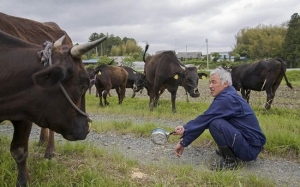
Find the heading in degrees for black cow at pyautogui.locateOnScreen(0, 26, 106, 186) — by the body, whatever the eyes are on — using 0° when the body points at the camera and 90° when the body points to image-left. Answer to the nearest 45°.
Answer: approximately 270°

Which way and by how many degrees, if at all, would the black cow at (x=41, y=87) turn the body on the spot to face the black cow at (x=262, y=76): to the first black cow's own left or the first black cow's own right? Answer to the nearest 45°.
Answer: approximately 45° to the first black cow's own left

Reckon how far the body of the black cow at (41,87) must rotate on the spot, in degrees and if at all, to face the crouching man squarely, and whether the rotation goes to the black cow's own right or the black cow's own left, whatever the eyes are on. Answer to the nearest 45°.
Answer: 0° — it already faces them

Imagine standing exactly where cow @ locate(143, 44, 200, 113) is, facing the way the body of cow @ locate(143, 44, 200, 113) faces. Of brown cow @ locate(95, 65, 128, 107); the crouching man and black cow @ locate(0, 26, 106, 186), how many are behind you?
1

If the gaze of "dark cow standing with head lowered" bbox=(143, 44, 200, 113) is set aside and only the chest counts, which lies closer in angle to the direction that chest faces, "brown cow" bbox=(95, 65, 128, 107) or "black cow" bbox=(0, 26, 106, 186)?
the black cow

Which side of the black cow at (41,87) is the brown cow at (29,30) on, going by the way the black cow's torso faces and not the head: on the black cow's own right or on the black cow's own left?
on the black cow's own left

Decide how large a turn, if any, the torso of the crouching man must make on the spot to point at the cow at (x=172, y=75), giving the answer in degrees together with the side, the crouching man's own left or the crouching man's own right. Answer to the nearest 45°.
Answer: approximately 90° to the crouching man's own right

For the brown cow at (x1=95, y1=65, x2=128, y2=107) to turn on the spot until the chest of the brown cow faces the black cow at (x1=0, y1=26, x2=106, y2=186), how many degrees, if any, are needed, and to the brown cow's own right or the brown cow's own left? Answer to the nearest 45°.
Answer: approximately 45° to the brown cow's own left
